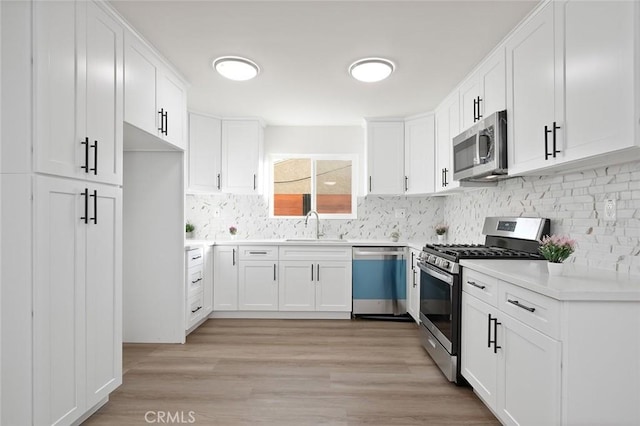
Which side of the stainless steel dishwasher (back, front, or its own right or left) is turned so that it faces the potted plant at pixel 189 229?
right

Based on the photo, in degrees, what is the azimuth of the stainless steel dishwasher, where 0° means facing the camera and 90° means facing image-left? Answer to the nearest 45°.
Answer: approximately 0°

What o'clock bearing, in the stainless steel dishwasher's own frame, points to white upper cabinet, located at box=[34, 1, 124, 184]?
The white upper cabinet is roughly at 1 o'clock from the stainless steel dishwasher.

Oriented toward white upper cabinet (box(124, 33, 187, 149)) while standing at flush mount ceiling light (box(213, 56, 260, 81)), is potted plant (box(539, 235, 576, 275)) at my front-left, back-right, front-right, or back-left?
back-left

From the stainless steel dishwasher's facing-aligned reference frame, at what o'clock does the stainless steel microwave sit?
The stainless steel microwave is roughly at 11 o'clock from the stainless steel dishwasher.

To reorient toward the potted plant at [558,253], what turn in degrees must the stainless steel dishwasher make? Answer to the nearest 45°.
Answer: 0° — it already faces it

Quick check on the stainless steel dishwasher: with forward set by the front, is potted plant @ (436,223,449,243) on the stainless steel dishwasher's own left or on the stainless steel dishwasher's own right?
on the stainless steel dishwasher's own left
